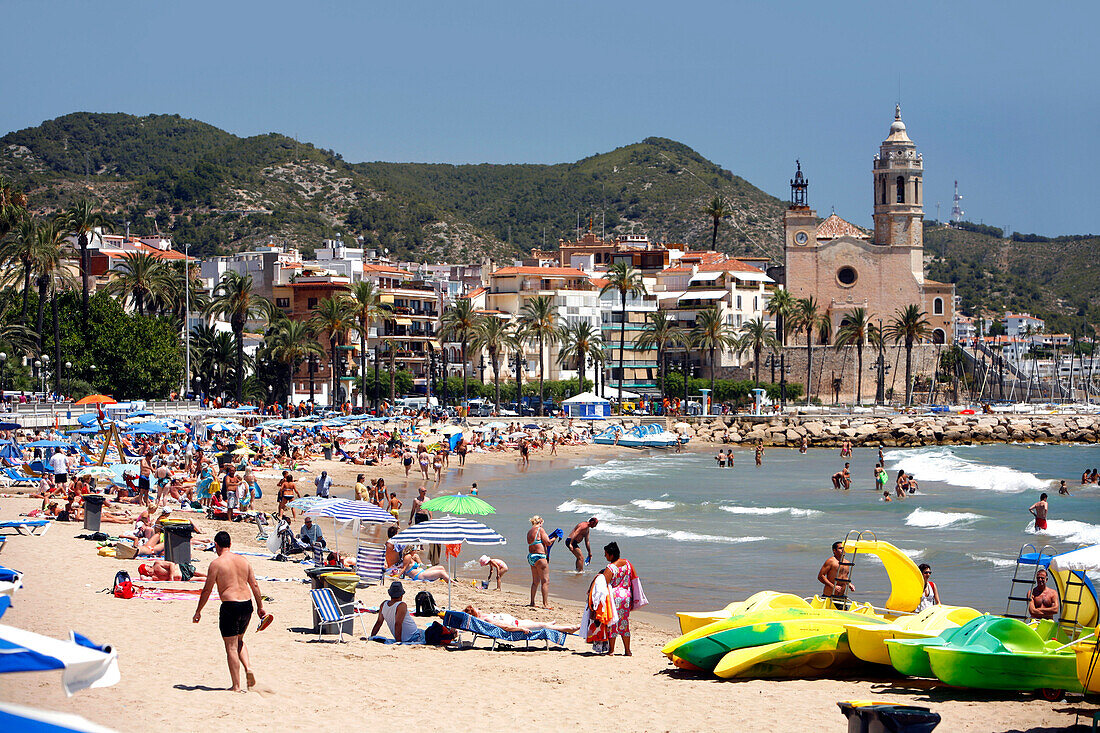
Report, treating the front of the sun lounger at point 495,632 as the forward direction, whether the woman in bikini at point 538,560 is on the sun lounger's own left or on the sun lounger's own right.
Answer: on the sun lounger's own left

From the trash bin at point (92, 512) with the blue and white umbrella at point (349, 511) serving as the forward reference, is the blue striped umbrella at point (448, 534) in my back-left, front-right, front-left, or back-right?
front-right

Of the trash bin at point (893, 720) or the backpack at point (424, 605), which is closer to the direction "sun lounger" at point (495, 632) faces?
the trash bin

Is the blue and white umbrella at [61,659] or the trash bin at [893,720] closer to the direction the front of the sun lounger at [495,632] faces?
the trash bin

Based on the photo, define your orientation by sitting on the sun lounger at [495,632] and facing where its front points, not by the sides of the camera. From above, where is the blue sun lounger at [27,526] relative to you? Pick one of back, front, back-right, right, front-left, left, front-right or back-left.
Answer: back-left

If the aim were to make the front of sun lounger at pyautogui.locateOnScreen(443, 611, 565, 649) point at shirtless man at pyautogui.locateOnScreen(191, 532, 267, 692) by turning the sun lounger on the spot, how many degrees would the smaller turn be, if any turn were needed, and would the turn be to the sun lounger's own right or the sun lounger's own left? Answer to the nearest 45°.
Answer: approximately 135° to the sun lounger's own right

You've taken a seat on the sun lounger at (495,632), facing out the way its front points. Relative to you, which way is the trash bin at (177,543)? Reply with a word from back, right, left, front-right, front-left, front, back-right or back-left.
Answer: back-left

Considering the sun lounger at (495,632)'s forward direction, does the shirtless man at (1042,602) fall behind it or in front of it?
in front

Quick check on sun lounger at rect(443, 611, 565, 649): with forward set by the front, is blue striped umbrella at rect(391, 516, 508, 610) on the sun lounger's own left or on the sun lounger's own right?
on the sun lounger's own left

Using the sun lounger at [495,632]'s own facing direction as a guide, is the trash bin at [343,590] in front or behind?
behind

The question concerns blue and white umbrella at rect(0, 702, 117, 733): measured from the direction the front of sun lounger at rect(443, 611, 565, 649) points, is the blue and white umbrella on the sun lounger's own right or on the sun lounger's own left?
on the sun lounger's own right

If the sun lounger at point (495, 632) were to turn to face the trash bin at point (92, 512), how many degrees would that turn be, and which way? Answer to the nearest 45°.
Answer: approximately 135° to its left

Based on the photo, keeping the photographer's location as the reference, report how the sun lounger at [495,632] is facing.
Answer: facing to the right of the viewer

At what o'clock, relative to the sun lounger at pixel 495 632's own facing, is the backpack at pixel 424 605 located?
The backpack is roughly at 8 o'clock from the sun lounger.

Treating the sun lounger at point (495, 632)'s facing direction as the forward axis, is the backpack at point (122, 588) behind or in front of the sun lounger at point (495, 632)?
behind
